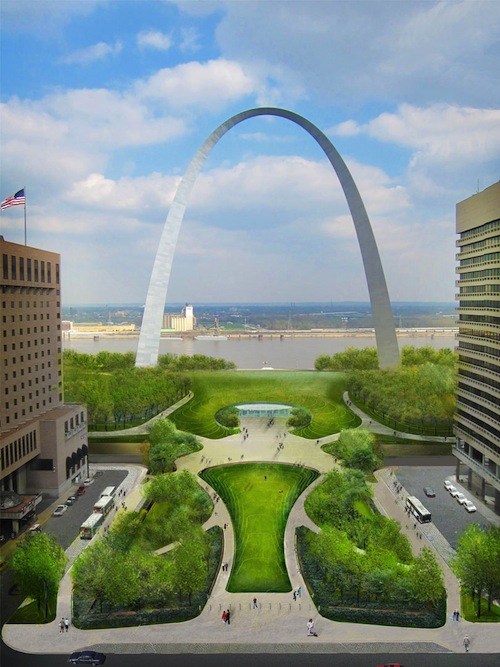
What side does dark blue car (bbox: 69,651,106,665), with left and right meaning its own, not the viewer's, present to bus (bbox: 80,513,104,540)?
right

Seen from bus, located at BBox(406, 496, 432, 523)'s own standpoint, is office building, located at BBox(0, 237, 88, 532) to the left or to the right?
on its right

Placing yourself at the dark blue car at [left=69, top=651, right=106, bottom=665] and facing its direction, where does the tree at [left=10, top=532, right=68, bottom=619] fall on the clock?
The tree is roughly at 2 o'clock from the dark blue car.

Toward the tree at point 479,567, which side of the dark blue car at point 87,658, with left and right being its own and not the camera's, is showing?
back

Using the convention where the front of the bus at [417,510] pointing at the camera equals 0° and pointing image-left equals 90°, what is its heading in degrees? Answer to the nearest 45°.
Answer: approximately 315°

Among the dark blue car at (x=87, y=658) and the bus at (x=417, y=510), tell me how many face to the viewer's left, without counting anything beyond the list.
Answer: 1

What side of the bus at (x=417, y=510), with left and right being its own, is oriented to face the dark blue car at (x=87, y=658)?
right

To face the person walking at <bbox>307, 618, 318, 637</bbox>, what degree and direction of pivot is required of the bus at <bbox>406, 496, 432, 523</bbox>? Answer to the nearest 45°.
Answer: approximately 45° to its right

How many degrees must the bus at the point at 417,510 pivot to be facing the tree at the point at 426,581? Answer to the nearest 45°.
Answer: approximately 45° to its right

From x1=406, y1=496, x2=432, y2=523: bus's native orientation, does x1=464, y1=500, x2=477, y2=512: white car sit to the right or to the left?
on its left

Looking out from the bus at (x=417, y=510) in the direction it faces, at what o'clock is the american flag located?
The american flag is roughly at 4 o'clock from the bus.

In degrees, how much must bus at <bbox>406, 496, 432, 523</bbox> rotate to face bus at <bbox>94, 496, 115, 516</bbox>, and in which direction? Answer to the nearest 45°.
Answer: approximately 135° to its right

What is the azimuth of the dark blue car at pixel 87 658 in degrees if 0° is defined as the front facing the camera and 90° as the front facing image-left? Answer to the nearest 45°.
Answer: approximately 90°

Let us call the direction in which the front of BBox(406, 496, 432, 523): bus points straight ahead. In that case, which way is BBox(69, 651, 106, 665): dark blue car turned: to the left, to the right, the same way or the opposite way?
to the right

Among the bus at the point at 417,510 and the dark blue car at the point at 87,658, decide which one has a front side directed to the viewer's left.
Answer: the dark blue car

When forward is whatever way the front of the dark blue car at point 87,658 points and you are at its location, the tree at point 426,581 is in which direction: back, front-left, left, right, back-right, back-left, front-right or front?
back

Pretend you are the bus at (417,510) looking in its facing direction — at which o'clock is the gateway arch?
The gateway arch is roughly at 6 o'clock from the bus.
